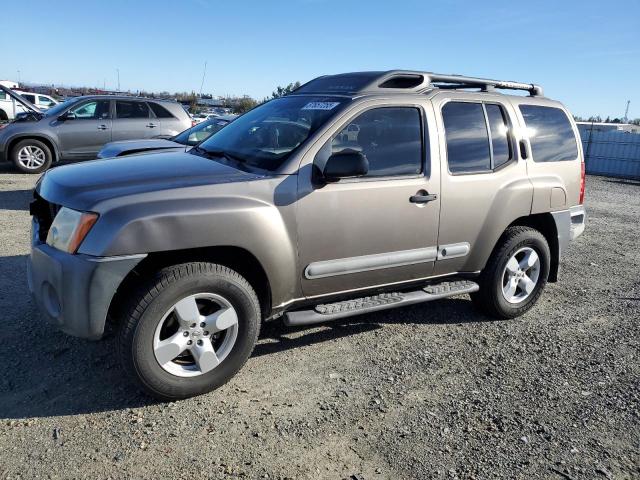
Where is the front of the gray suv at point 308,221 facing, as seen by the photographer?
facing the viewer and to the left of the viewer

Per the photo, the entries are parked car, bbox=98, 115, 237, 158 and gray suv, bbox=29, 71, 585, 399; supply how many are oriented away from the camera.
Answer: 0

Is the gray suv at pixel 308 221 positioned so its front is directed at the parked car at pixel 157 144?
no

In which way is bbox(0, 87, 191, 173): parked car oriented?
to the viewer's left

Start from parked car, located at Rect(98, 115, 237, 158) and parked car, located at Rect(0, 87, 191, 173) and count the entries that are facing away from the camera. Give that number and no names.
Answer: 0

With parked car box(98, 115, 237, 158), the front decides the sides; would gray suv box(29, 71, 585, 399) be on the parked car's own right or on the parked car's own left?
on the parked car's own left

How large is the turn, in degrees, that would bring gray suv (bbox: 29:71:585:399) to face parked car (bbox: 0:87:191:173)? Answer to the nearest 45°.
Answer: approximately 90° to its right

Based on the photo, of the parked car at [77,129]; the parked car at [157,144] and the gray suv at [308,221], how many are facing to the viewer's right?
0

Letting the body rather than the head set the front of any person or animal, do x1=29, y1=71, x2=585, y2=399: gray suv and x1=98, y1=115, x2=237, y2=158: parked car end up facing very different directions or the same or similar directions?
same or similar directions

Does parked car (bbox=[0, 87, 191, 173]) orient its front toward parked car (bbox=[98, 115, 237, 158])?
no

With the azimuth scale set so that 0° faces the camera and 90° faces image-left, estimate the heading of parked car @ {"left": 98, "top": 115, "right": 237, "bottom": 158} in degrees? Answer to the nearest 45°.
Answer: approximately 45°

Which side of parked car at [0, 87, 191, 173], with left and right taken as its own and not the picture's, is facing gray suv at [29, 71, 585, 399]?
left
